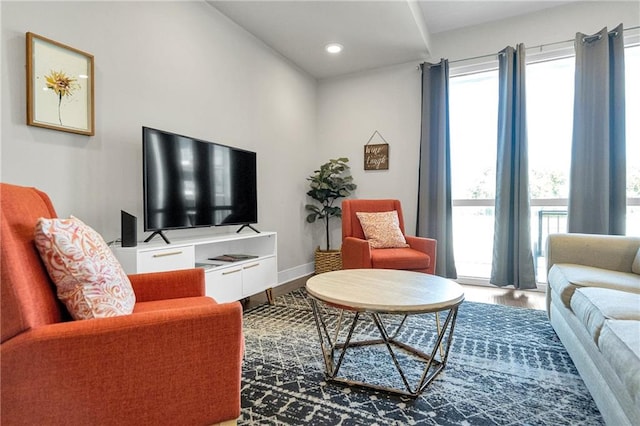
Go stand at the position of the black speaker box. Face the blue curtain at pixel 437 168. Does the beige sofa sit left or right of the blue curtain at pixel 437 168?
right

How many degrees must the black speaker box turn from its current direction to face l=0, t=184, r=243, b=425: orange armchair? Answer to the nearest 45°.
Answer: approximately 45° to its right

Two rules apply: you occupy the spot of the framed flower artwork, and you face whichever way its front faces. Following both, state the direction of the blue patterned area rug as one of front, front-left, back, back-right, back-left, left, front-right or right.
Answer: front

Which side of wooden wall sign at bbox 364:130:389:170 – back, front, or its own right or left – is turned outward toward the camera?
front

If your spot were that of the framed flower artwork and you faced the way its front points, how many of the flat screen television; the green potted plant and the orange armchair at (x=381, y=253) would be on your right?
0

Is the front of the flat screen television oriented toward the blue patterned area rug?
yes

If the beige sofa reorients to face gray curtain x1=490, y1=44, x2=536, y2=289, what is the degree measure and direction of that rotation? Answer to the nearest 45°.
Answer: approximately 90° to its right

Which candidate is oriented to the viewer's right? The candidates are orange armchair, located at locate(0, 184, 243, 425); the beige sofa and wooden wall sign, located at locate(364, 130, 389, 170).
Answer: the orange armchair

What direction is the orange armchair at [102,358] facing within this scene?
to the viewer's right

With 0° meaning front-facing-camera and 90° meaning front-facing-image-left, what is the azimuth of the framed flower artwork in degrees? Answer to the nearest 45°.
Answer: approximately 315°

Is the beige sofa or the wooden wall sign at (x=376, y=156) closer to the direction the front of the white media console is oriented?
the beige sofa

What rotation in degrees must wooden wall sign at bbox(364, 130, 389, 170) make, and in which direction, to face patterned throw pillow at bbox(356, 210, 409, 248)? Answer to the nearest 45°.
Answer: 0° — it already faces it

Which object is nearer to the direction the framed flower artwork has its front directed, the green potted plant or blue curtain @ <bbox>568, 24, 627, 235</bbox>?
the blue curtain

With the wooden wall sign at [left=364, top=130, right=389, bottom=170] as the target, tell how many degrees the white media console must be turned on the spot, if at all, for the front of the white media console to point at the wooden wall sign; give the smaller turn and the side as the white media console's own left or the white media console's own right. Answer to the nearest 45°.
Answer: approximately 90° to the white media console's own left

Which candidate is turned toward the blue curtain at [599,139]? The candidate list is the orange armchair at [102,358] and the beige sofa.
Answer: the orange armchair

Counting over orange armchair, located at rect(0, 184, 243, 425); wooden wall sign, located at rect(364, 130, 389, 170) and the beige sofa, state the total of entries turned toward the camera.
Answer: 1

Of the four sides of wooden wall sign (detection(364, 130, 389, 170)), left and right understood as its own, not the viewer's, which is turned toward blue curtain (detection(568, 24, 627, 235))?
left

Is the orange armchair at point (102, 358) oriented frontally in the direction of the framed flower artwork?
no

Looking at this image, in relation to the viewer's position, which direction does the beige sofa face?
facing to the left of the viewer

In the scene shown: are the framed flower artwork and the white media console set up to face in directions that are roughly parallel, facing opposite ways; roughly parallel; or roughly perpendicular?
roughly parallel

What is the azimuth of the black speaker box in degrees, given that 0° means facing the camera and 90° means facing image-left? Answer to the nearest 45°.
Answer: approximately 315°

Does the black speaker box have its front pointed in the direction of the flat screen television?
no
